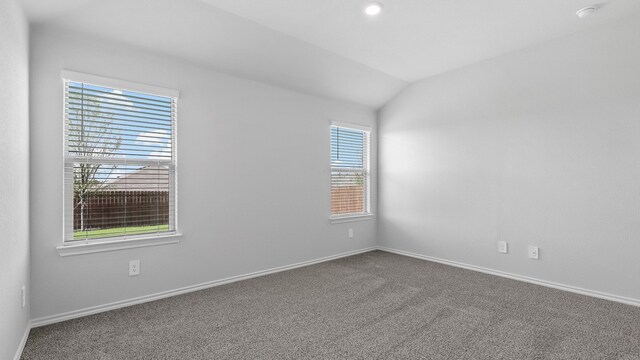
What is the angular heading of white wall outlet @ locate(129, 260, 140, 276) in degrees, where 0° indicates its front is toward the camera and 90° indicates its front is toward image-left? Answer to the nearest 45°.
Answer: approximately 0°
